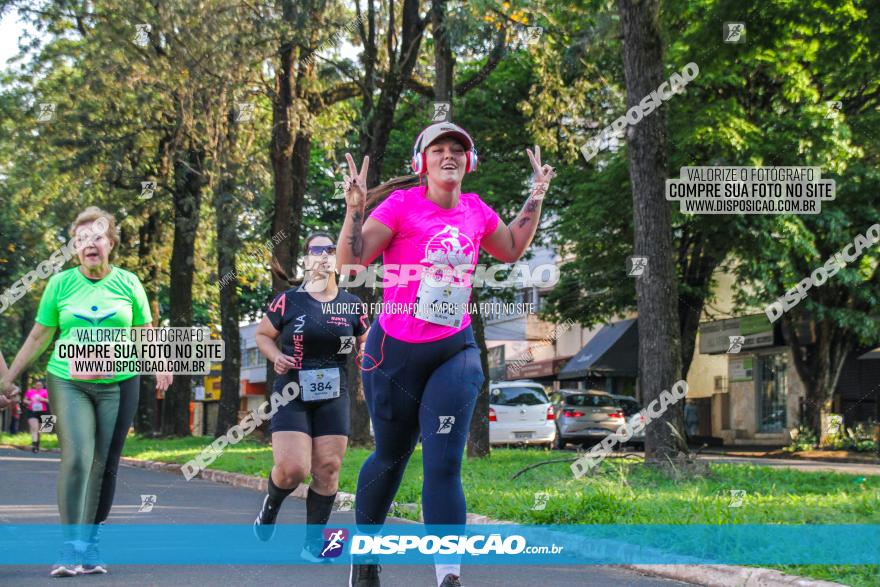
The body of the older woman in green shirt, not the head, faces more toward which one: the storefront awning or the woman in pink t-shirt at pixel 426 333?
the woman in pink t-shirt

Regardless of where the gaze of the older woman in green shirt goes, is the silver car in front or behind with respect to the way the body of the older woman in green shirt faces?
behind

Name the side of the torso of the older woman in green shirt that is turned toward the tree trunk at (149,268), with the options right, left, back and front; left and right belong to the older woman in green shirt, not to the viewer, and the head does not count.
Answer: back

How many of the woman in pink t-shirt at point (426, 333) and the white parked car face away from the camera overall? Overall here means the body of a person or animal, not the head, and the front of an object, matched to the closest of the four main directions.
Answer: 1

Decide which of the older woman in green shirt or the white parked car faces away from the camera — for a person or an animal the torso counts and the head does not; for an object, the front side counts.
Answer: the white parked car

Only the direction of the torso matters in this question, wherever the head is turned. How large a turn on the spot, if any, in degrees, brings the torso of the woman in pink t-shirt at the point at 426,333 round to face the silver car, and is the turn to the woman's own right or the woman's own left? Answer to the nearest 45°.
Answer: approximately 180°

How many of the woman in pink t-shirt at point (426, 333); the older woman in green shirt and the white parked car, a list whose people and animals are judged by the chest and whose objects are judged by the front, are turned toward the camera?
2

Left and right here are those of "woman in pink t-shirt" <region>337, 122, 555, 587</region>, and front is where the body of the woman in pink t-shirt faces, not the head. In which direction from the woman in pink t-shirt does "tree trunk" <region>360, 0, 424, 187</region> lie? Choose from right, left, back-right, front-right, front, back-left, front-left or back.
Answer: back

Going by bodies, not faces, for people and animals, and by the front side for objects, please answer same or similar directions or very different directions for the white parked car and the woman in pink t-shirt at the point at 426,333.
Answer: very different directions

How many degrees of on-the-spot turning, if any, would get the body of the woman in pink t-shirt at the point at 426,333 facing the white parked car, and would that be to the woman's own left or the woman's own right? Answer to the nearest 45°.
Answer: approximately 180°

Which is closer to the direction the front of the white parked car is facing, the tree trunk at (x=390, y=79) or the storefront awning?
the storefront awning

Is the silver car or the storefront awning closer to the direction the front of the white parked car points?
the storefront awning
